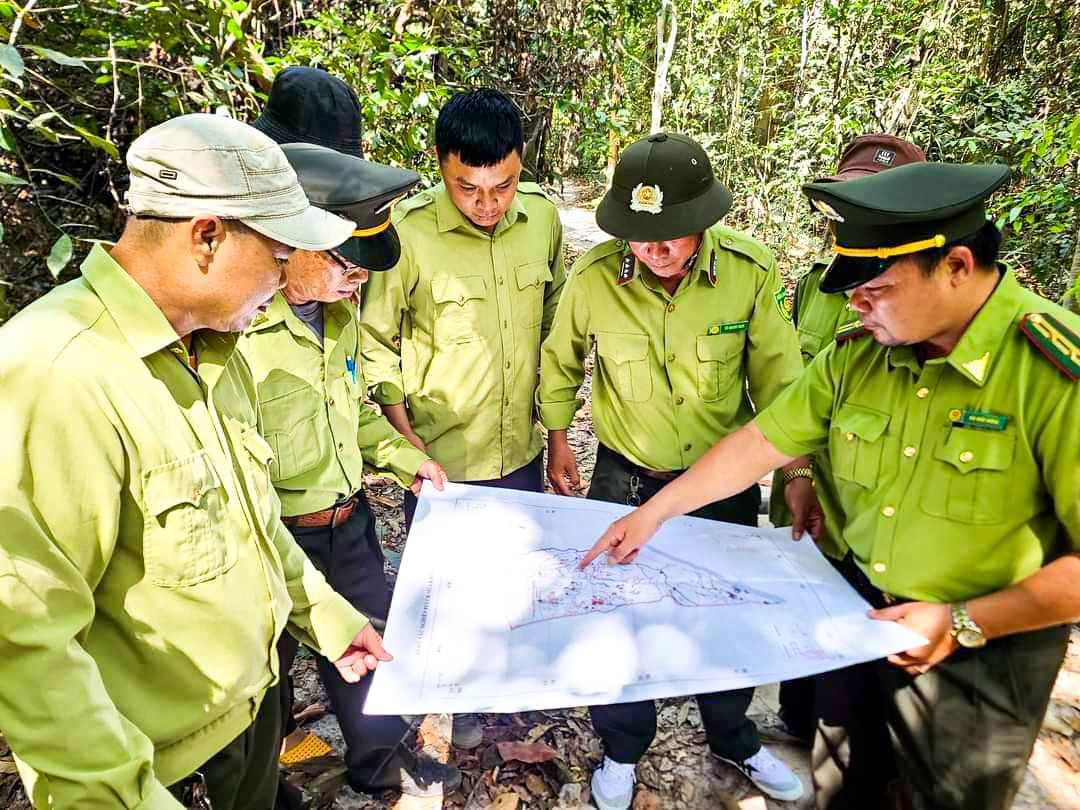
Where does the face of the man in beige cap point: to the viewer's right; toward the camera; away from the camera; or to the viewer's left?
to the viewer's right

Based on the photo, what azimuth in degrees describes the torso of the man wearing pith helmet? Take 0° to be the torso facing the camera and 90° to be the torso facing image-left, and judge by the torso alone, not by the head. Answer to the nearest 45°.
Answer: approximately 0°

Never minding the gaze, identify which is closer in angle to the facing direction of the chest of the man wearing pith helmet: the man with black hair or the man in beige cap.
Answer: the man in beige cap

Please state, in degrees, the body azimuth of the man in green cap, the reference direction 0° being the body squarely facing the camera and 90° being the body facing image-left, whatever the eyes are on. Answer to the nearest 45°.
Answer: approximately 45°

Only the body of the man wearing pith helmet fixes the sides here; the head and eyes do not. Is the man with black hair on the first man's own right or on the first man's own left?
on the first man's own right

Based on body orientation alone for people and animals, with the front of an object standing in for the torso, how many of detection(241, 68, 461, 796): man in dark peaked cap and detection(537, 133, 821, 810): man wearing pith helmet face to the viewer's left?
0
